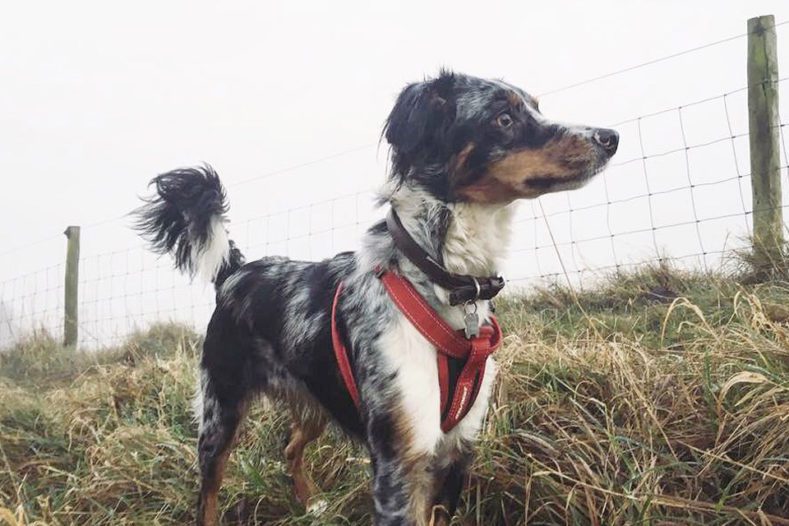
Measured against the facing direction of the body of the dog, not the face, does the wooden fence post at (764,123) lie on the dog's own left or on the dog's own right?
on the dog's own left

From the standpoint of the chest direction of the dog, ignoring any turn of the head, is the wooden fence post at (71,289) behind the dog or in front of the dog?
behind

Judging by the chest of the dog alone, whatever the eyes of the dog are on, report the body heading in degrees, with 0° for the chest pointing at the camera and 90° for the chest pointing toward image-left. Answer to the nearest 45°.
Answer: approximately 315°
